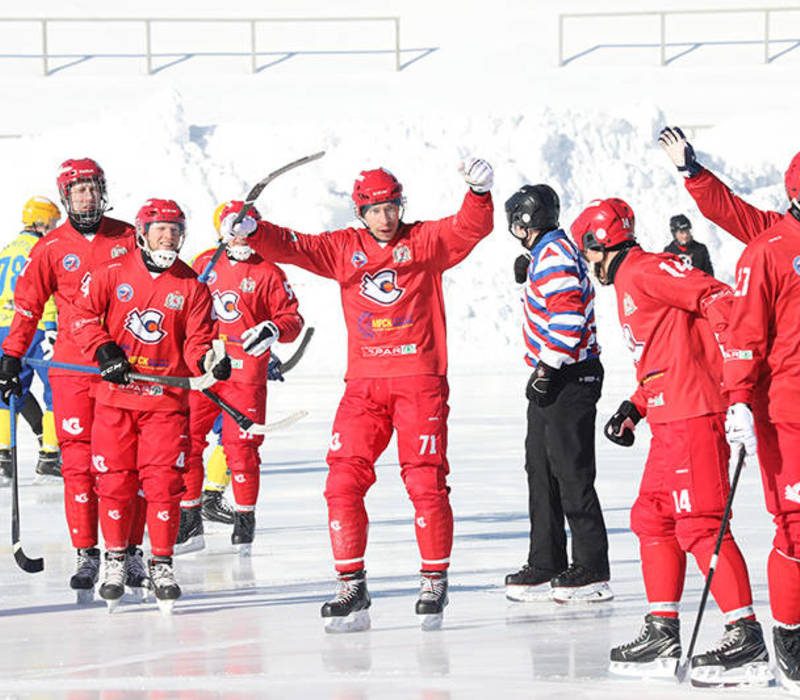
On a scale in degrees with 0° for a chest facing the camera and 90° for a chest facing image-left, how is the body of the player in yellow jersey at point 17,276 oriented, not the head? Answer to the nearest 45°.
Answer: approximately 225°

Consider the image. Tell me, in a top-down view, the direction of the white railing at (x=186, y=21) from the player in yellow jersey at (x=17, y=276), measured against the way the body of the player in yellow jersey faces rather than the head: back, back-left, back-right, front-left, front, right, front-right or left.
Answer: front-left
